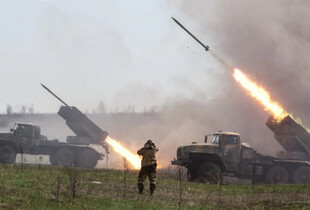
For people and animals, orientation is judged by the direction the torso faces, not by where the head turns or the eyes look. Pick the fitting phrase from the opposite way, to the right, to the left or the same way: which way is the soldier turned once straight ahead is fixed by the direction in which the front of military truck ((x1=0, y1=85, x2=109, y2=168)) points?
to the right

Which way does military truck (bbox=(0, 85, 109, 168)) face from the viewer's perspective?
to the viewer's left

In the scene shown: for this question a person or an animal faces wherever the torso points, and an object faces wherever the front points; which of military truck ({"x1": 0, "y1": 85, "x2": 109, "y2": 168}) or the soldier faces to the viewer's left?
the military truck

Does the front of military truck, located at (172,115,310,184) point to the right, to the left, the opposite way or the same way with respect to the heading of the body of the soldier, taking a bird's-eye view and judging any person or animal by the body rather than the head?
to the left

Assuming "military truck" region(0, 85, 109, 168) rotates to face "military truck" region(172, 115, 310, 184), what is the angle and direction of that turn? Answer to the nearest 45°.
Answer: approximately 135° to its left

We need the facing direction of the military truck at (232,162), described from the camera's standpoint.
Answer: facing to the left of the viewer

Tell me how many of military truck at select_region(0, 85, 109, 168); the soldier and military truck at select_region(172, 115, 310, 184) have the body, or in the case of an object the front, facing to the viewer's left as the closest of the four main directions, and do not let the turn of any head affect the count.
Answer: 2

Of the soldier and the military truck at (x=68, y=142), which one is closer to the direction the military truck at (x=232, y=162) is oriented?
the military truck

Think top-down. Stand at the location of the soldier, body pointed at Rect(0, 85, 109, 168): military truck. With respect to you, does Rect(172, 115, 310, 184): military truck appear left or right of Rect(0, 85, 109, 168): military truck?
right

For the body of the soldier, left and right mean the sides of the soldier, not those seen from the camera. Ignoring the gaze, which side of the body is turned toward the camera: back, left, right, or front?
back

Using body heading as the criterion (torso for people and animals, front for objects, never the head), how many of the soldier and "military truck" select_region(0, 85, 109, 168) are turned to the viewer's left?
1
